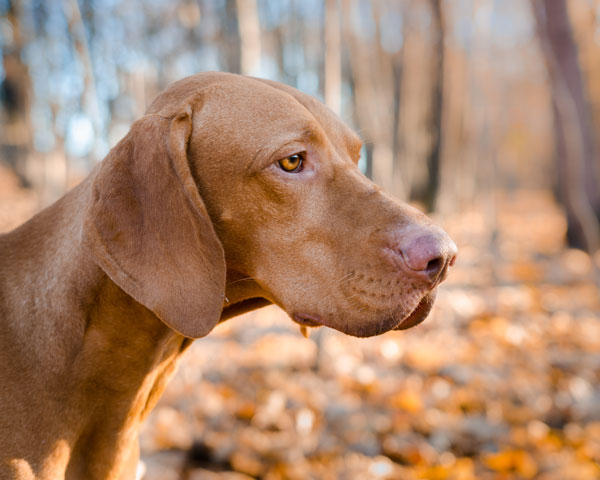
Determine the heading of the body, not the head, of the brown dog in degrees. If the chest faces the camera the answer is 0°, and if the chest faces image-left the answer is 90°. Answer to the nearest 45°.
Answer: approximately 270°

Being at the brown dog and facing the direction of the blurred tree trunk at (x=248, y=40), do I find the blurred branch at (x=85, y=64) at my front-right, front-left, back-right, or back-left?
front-left

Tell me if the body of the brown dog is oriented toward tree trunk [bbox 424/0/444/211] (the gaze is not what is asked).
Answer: no
